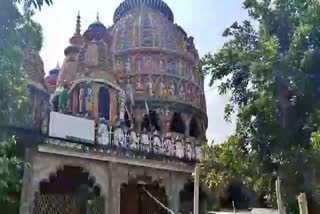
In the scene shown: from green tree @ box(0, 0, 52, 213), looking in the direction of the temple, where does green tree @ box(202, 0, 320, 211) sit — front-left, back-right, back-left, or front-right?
front-right

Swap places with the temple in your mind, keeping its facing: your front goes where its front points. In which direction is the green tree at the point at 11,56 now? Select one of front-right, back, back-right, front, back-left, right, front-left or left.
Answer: front

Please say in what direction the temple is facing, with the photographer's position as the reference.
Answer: facing the viewer

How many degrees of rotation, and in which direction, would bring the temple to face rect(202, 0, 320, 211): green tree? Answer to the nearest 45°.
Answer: approximately 90° to its left

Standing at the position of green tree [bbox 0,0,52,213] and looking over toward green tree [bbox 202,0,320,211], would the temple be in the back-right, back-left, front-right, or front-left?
front-left
